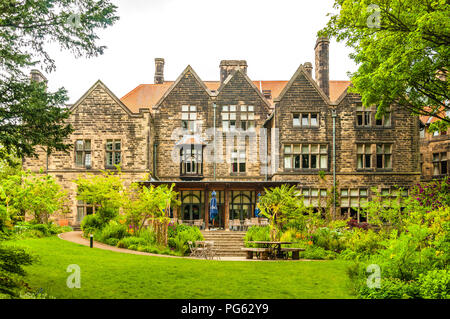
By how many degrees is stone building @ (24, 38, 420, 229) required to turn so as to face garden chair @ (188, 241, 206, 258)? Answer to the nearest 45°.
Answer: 0° — it already faces it

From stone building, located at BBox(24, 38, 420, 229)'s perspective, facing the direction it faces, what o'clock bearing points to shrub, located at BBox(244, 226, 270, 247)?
The shrub is roughly at 12 o'clock from the stone building.

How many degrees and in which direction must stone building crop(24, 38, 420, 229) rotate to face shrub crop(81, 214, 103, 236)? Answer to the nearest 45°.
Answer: approximately 45° to its right

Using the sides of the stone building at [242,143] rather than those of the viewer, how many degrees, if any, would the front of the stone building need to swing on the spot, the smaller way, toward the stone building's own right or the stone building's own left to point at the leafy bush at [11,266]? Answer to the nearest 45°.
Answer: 0° — it already faces it

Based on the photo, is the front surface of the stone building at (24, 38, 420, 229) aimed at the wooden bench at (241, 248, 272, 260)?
yes

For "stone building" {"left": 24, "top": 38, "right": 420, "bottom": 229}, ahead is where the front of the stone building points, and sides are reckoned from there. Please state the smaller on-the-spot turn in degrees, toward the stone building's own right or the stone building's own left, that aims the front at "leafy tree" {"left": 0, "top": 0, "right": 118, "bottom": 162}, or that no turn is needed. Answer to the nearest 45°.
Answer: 0° — it already faces it

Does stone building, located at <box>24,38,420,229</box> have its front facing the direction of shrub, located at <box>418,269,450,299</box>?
yes

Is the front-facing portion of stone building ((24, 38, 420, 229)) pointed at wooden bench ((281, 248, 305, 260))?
yes

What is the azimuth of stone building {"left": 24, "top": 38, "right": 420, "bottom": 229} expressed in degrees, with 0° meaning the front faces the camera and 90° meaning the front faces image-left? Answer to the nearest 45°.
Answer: approximately 0°

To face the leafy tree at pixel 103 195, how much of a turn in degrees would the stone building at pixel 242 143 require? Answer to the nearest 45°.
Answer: approximately 45° to its right

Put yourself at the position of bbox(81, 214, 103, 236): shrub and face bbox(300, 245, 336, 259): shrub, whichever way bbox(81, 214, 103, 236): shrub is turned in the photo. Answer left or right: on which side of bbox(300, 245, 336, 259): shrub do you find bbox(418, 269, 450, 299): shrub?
right

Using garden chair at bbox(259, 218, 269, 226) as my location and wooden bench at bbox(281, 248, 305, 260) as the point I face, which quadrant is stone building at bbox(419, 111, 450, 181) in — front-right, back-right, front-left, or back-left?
back-left
